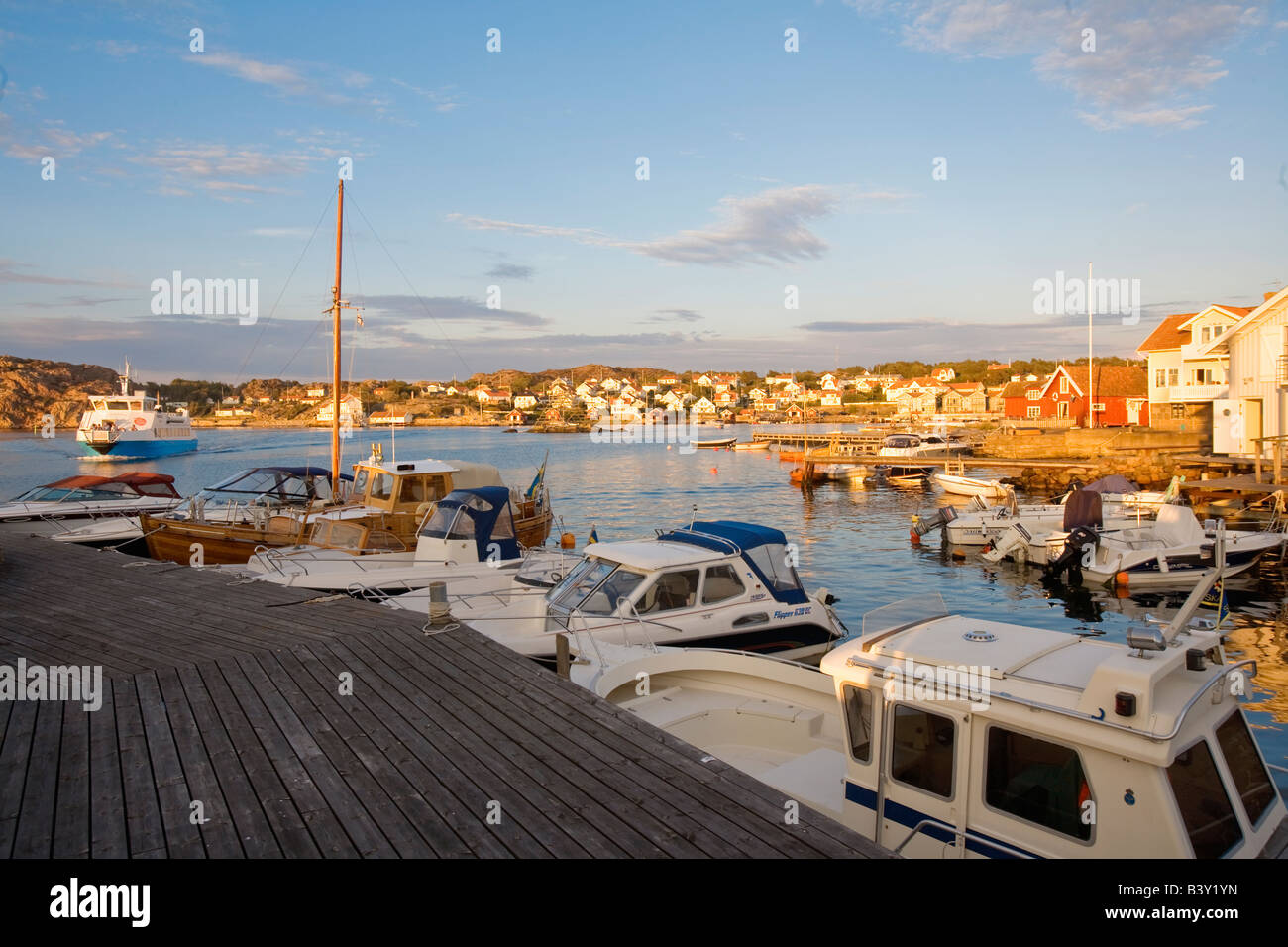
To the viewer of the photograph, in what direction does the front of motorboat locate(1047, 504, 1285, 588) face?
facing away from the viewer and to the right of the viewer

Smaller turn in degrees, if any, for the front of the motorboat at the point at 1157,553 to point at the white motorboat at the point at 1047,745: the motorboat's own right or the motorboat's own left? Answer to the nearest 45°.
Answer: approximately 135° to the motorboat's own right

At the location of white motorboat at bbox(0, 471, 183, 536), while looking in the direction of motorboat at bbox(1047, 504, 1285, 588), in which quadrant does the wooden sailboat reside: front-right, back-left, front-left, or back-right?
front-right

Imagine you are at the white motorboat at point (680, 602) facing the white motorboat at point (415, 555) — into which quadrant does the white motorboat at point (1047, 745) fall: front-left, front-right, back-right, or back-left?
back-left

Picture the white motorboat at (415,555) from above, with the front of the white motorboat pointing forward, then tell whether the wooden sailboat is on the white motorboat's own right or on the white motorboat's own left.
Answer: on the white motorboat's own right

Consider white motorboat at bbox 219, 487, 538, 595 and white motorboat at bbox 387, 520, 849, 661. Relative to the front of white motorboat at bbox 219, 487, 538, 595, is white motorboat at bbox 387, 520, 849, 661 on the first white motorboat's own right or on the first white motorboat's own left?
on the first white motorboat's own left

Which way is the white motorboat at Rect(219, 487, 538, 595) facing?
to the viewer's left

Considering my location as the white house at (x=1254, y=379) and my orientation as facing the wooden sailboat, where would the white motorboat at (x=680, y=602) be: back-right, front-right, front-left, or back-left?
front-left

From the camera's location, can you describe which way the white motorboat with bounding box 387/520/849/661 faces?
facing the viewer and to the left of the viewer

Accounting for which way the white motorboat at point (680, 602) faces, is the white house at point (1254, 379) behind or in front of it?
behind

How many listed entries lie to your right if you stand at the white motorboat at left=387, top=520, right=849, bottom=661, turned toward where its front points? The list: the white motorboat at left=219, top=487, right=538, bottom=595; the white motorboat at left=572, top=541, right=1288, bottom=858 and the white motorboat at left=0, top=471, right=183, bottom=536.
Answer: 2

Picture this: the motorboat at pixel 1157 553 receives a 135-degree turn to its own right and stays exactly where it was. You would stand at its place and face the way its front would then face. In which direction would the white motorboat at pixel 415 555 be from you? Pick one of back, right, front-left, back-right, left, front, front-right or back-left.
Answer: front-right

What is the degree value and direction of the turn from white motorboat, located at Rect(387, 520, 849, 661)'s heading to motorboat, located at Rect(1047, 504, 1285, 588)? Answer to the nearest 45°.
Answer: approximately 180°

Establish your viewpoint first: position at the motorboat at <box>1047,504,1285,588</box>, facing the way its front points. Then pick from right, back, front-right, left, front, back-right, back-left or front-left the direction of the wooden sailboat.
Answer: back

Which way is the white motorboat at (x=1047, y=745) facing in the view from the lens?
facing the viewer and to the right of the viewer

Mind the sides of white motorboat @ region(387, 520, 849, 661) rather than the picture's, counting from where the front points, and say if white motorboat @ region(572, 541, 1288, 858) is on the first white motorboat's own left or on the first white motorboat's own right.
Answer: on the first white motorboat's own left
